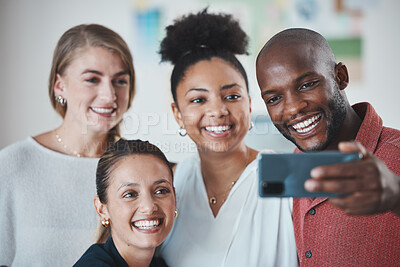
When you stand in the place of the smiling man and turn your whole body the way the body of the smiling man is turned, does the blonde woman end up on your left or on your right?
on your right

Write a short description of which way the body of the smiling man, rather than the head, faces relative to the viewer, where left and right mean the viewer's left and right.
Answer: facing the viewer and to the left of the viewer

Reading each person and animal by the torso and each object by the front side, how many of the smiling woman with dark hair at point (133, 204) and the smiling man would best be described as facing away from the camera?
0

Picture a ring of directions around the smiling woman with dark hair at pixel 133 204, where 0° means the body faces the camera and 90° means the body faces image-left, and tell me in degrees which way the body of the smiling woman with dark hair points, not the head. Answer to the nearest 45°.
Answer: approximately 315°
